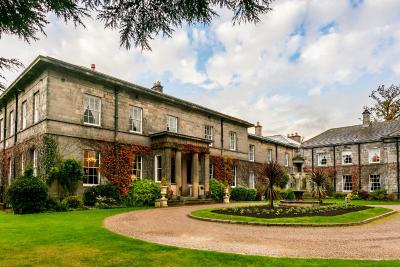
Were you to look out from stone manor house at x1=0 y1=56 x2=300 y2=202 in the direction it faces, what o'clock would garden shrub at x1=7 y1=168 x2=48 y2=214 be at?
The garden shrub is roughly at 2 o'clock from the stone manor house.

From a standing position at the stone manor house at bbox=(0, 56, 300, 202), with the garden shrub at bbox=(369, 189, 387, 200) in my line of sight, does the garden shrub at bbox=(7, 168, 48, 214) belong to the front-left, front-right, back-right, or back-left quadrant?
back-right

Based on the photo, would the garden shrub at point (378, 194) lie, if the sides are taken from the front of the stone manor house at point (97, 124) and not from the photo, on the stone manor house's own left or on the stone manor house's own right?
on the stone manor house's own left

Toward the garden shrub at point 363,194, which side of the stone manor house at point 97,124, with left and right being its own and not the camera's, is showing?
left

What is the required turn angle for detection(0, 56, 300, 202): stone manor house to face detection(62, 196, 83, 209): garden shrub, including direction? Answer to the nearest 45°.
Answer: approximately 45° to its right

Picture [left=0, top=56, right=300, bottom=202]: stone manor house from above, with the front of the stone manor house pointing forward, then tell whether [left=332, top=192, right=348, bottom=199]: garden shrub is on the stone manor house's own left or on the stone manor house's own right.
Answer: on the stone manor house's own left

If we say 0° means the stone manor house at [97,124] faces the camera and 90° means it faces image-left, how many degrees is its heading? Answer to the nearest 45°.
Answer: approximately 315°
